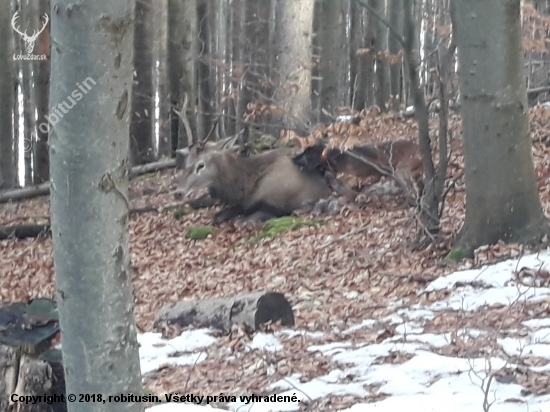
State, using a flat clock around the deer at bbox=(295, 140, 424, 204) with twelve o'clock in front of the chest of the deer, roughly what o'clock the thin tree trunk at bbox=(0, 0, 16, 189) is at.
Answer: The thin tree trunk is roughly at 1 o'clock from the deer.

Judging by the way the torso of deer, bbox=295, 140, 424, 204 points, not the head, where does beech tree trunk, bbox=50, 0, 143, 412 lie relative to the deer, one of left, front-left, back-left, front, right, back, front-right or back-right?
left

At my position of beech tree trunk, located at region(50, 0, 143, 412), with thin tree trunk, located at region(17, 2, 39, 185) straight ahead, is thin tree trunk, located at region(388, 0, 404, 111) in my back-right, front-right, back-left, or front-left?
front-right

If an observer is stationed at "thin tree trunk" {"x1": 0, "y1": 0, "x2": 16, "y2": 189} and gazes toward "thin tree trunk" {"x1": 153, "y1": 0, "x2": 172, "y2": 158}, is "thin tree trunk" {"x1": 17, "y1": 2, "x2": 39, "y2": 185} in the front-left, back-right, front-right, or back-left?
front-left

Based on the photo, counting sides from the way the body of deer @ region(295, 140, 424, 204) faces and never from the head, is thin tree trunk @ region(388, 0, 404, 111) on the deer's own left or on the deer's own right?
on the deer's own right

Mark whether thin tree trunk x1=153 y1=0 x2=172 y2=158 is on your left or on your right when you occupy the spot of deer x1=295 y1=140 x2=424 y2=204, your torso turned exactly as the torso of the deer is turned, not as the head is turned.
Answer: on your right

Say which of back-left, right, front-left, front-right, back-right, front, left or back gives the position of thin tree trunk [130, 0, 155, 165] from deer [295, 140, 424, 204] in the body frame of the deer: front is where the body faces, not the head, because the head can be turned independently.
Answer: front-right

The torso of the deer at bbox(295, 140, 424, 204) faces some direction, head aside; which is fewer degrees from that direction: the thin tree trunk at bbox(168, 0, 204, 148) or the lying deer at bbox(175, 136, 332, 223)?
the lying deer

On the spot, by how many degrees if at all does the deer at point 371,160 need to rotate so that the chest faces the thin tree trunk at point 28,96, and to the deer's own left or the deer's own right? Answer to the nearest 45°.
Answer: approximately 45° to the deer's own right

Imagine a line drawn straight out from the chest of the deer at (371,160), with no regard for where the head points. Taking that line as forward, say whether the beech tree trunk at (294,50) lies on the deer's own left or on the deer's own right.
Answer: on the deer's own right

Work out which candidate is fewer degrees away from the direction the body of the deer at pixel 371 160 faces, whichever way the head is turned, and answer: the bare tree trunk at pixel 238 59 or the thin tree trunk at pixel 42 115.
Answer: the thin tree trunk
